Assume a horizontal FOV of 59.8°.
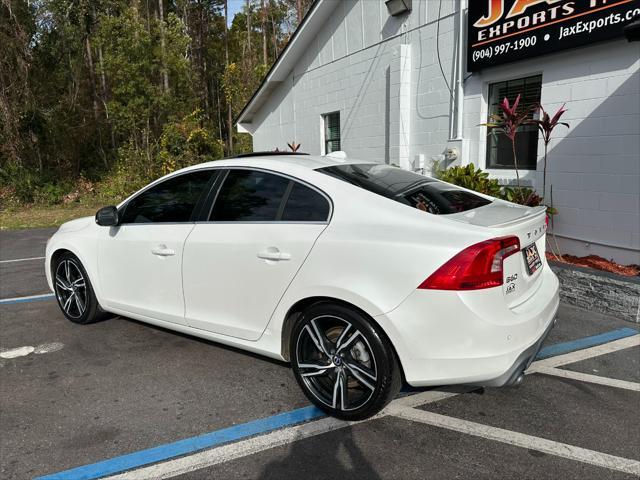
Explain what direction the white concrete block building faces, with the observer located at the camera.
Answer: facing the viewer and to the left of the viewer

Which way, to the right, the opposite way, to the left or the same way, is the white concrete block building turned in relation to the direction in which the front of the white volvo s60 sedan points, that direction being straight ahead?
to the left

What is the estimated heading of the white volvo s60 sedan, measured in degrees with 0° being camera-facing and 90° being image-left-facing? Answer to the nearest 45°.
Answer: approximately 135°

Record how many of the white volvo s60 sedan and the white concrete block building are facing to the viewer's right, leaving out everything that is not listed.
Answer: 0

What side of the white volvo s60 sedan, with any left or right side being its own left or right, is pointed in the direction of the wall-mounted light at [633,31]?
right

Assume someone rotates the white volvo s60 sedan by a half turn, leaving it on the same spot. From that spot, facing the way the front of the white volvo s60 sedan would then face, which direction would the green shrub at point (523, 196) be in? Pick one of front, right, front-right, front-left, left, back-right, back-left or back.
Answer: left

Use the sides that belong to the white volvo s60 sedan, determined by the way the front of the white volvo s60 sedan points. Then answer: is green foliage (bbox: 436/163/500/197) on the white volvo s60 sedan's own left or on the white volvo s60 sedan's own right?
on the white volvo s60 sedan's own right

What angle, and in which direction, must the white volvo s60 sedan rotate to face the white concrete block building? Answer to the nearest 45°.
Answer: approximately 90° to its right
